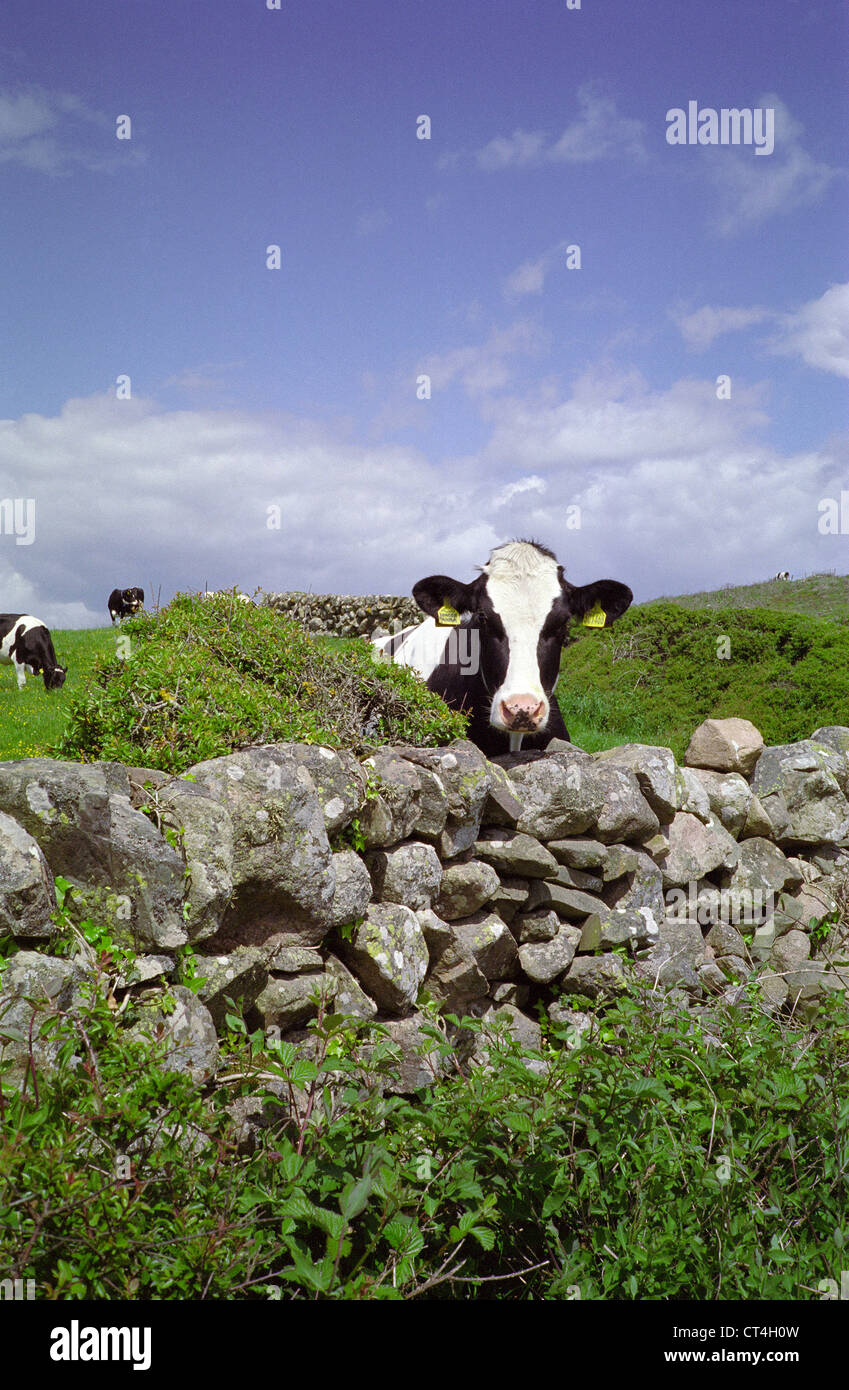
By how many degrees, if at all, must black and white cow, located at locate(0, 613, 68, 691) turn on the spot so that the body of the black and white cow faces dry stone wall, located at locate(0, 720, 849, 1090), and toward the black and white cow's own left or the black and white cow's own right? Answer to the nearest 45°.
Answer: approximately 90° to the black and white cow's own right

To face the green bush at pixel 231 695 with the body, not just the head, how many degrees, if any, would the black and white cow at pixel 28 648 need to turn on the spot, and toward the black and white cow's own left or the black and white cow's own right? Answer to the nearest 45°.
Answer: approximately 90° to the black and white cow's own right

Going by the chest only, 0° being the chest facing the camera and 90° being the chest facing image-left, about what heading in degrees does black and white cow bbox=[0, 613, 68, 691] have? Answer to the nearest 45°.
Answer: approximately 270°

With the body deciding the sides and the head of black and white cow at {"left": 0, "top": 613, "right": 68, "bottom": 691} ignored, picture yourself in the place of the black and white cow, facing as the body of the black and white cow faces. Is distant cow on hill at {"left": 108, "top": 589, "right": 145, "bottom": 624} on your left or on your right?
on your left

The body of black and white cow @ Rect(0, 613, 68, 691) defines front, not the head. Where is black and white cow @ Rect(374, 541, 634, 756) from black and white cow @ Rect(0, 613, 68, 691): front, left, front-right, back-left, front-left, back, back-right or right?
right

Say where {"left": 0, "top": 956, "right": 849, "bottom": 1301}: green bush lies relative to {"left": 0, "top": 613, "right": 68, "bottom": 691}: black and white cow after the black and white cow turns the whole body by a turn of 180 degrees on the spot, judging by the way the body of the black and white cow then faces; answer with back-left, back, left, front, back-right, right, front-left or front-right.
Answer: left
